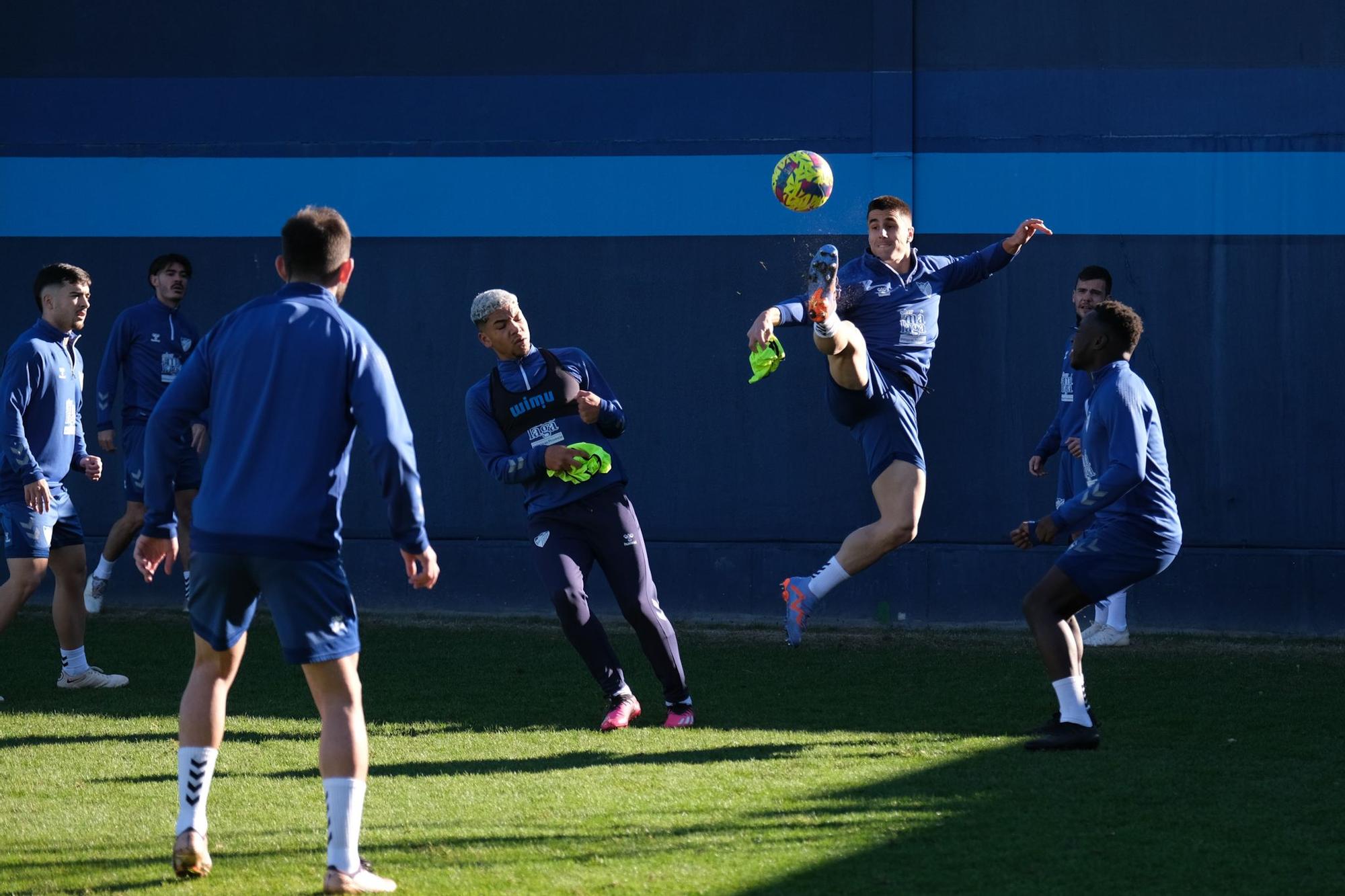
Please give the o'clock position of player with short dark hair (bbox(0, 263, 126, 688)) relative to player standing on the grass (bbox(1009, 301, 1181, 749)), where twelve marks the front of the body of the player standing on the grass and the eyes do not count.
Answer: The player with short dark hair is roughly at 12 o'clock from the player standing on the grass.

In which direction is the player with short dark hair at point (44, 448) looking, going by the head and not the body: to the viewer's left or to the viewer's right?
to the viewer's right

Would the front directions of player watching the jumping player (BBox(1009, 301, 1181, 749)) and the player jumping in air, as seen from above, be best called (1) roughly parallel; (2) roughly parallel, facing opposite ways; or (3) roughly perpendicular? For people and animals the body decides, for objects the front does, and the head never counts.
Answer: roughly perpendicular

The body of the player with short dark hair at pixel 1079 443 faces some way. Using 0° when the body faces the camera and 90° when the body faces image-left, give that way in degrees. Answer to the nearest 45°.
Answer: approximately 45°

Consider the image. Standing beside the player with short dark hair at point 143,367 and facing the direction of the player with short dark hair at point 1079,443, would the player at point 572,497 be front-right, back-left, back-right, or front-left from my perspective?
front-right

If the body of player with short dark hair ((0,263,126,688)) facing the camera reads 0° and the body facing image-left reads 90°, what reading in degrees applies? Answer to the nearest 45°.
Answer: approximately 315°

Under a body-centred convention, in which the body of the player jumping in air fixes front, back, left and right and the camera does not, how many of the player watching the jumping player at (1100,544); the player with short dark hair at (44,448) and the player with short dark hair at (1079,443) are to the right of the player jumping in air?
1

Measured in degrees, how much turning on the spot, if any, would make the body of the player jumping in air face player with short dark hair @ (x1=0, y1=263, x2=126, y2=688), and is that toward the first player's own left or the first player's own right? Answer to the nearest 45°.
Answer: approximately 90° to the first player's own right

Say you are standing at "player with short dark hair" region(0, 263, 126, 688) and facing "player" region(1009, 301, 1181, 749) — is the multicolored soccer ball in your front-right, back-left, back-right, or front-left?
front-left

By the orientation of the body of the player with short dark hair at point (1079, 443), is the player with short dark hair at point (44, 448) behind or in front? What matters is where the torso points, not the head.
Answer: in front
